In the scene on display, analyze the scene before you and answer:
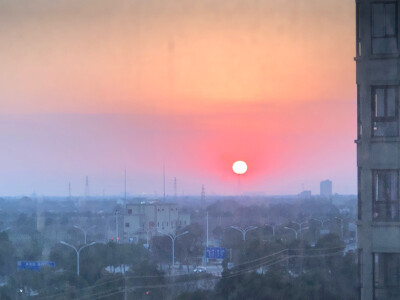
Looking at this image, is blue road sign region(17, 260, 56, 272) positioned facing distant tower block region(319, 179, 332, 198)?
no

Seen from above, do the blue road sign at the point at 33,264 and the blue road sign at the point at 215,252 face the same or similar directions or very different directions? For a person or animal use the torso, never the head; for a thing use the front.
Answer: same or similar directions

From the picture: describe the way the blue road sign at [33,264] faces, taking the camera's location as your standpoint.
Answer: facing the viewer

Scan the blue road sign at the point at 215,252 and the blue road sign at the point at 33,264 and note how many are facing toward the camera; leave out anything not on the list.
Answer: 2

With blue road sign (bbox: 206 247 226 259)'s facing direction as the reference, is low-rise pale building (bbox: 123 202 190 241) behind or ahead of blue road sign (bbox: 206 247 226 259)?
behind

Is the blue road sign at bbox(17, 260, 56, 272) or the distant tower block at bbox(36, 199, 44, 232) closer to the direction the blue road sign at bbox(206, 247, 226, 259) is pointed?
the blue road sign

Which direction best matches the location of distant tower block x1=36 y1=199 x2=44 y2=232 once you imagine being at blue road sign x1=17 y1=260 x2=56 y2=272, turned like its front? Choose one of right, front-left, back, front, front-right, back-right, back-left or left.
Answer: back

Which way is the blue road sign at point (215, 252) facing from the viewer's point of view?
toward the camera

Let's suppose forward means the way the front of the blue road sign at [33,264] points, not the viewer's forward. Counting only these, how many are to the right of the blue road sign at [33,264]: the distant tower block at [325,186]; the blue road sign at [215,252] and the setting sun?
0

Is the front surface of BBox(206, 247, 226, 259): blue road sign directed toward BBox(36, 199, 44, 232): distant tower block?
no
